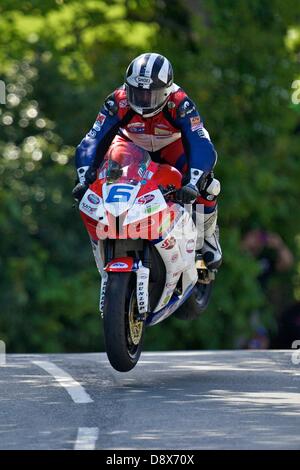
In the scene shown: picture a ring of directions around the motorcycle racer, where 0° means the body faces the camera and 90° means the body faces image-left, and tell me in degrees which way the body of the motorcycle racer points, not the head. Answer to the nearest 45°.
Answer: approximately 0°
